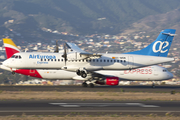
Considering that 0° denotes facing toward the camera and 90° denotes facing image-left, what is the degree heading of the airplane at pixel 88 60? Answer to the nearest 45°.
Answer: approximately 90°
